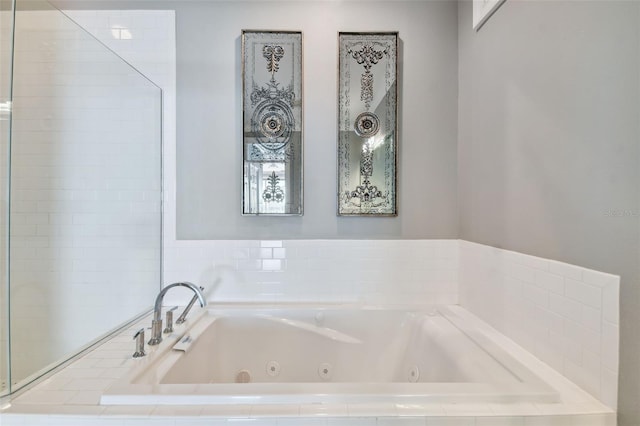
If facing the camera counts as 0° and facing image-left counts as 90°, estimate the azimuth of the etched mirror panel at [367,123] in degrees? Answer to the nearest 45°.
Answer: approximately 0°

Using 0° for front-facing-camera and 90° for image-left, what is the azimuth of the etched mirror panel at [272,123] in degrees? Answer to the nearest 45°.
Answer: approximately 0°

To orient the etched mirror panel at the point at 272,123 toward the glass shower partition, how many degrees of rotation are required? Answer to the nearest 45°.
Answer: approximately 90° to its right

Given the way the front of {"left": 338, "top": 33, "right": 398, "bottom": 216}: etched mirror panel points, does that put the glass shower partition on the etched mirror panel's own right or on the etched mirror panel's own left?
on the etched mirror panel's own right

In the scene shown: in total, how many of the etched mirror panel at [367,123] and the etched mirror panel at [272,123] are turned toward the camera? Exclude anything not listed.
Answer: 2
